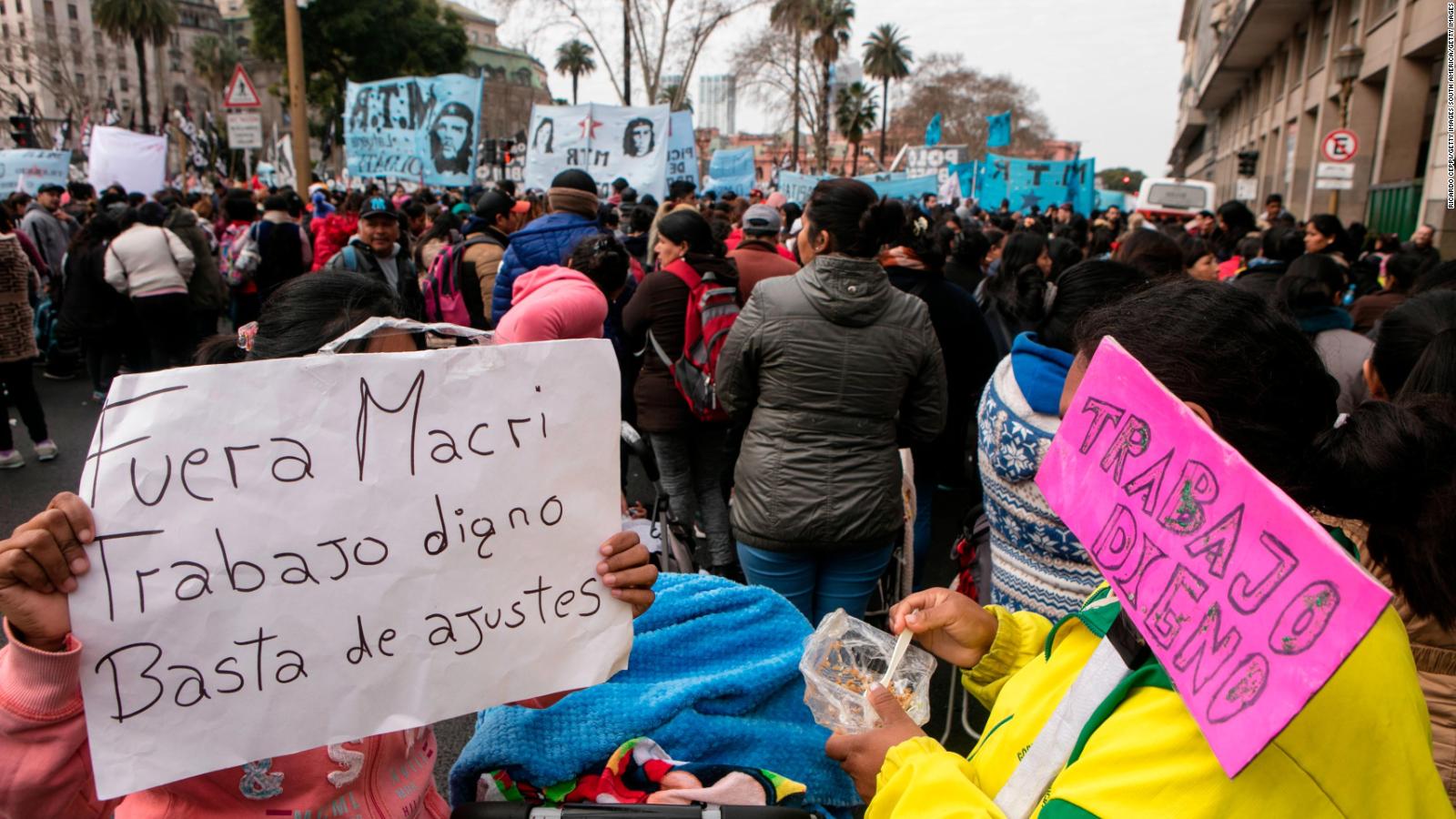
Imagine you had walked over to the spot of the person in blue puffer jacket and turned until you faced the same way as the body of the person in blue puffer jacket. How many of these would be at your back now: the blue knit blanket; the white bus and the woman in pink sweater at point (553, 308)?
2

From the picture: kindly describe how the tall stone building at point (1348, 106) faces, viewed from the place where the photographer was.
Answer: facing the viewer and to the left of the viewer

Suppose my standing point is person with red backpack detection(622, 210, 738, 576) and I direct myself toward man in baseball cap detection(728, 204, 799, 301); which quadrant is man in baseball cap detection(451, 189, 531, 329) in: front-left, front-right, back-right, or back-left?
front-left

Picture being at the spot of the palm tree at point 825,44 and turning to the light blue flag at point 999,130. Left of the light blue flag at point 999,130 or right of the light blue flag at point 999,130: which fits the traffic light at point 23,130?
right

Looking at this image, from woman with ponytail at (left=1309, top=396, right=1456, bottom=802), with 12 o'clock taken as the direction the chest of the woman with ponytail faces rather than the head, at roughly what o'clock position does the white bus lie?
The white bus is roughly at 1 o'clock from the woman with ponytail.

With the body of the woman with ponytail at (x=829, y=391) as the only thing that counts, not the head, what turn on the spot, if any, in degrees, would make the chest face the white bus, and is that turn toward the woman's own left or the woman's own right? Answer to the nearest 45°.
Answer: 0° — they already face it

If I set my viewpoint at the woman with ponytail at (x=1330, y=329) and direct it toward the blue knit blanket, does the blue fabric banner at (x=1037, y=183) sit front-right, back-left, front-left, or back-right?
back-right

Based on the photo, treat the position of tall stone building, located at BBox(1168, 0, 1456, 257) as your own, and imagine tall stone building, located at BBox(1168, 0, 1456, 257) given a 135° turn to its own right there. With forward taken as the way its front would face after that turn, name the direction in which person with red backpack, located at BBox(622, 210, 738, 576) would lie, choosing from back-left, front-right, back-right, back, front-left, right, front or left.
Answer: back

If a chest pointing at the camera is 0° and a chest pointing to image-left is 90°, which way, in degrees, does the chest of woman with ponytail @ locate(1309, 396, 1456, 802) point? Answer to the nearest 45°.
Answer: approximately 135°

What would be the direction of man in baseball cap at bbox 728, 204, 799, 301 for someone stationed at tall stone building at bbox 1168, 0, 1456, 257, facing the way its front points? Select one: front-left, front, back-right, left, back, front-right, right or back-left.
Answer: front-left

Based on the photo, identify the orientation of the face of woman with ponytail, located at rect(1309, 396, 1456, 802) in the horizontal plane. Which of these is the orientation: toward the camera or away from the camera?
away from the camera

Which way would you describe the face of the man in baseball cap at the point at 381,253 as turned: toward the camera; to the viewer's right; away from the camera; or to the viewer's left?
toward the camera

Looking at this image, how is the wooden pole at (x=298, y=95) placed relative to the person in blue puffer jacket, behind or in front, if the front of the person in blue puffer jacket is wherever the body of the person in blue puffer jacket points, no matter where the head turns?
in front

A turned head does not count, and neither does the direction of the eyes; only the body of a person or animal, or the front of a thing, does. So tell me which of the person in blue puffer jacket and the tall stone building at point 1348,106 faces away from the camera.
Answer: the person in blue puffer jacket

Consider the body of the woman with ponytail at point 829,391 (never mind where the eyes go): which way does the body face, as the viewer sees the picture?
away from the camera
